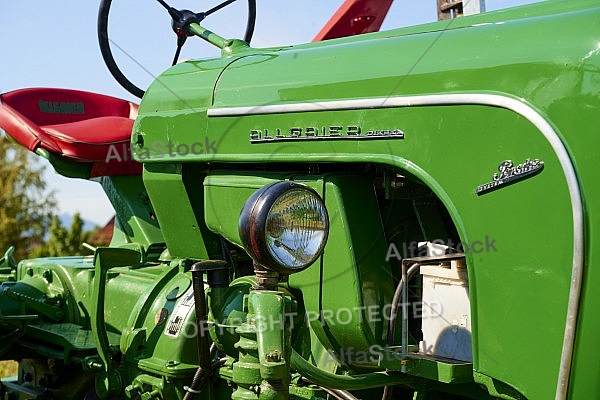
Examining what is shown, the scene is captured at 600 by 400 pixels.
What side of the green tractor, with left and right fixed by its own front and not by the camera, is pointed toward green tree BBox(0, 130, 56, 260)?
back

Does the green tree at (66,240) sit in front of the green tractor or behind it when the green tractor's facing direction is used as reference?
behind

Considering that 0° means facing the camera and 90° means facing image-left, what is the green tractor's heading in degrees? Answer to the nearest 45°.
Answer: approximately 315°
